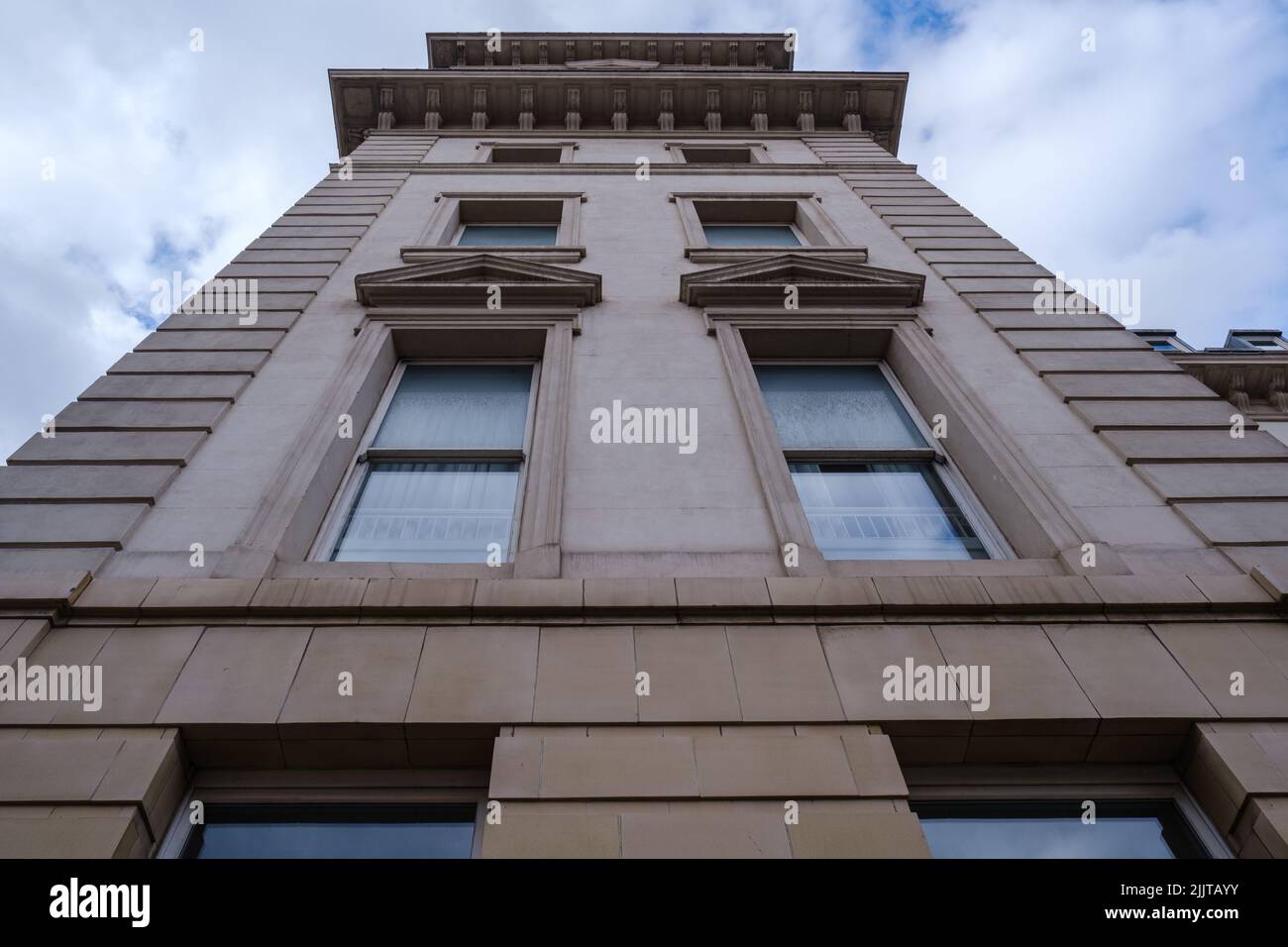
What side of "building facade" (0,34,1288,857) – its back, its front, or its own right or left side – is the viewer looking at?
front
